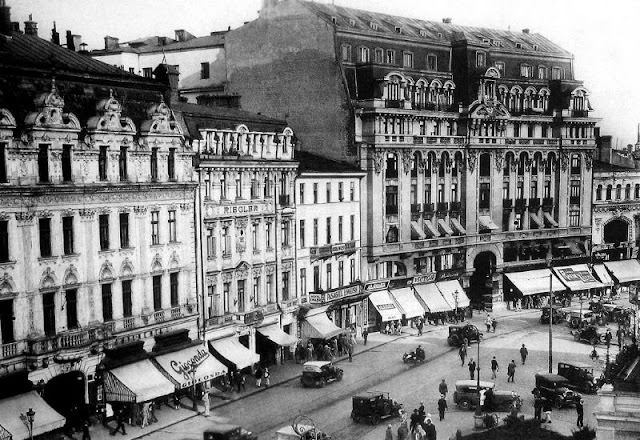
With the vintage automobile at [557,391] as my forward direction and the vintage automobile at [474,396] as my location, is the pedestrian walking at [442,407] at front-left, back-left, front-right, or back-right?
back-right

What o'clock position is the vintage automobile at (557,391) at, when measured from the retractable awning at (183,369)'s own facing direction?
The vintage automobile is roughly at 11 o'clock from the retractable awning.

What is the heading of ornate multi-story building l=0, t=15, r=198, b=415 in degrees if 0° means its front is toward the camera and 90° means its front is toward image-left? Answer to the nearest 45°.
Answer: approximately 315°

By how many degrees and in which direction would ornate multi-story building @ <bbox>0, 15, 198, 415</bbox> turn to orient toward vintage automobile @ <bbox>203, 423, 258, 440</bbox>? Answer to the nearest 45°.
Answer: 0° — it already faces it

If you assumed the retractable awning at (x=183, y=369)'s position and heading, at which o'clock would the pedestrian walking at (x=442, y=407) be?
The pedestrian walking is roughly at 11 o'clock from the retractable awning.
